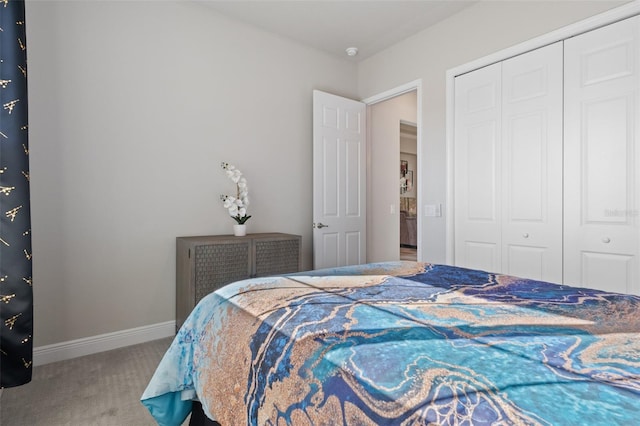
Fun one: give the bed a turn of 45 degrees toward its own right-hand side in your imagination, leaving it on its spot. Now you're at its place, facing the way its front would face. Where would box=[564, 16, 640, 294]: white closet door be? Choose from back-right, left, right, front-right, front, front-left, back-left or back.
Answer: front-right

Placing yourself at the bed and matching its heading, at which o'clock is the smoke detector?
The smoke detector is roughly at 1 o'clock from the bed.

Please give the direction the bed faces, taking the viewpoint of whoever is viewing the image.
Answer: facing away from the viewer and to the left of the viewer

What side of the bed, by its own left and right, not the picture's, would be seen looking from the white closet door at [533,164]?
right

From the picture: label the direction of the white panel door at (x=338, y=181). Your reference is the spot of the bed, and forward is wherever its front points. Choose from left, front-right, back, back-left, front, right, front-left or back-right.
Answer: front-right

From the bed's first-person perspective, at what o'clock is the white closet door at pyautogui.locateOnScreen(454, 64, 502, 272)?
The white closet door is roughly at 2 o'clock from the bed.

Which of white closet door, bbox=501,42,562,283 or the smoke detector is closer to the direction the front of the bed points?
the smoke detector
